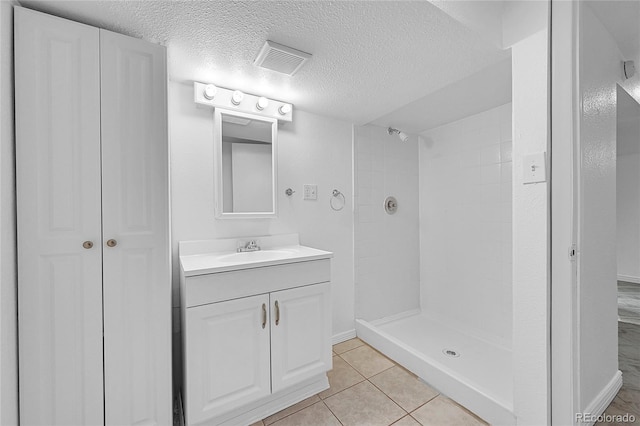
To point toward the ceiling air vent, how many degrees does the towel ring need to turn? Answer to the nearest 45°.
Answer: approximately 45° to its right

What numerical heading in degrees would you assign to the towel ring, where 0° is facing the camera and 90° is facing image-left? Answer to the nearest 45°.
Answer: approximately 315°

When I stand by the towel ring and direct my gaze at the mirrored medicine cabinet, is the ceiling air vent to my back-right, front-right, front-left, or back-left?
front-left

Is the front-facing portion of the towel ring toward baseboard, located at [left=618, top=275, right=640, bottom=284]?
no

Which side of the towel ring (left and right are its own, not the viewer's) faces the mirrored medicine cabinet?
right

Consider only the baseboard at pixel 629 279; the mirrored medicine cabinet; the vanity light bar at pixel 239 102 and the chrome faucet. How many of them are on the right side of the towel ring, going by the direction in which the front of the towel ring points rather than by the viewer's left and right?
3

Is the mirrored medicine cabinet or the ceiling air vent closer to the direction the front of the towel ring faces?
the ceiling air vent

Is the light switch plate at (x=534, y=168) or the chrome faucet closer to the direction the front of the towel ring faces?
the light switch plate

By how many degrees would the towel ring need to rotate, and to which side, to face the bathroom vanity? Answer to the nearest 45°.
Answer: approximately 90° to its right

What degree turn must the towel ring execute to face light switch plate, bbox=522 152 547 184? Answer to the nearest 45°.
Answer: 0° — it already faces it

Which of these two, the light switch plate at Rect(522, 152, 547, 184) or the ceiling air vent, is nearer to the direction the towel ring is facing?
the light switch plate

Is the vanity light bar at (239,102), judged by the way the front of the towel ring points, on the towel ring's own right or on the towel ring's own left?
on the towel ring's own right

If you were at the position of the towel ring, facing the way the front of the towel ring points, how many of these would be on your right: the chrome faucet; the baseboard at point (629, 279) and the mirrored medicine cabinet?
2
